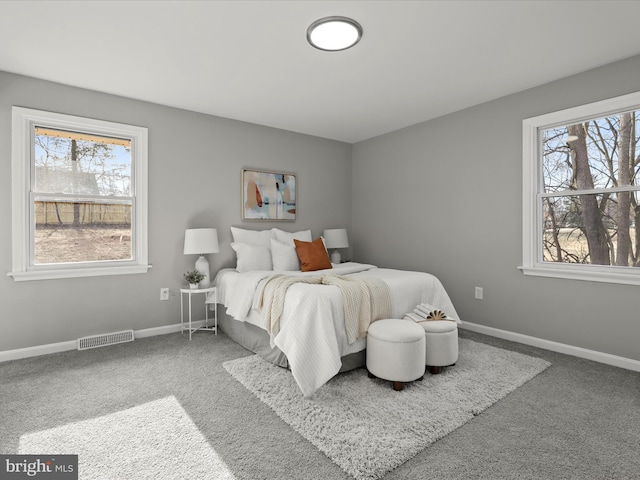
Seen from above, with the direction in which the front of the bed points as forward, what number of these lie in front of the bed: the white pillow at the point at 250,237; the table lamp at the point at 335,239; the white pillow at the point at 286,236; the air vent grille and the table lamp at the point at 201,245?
0

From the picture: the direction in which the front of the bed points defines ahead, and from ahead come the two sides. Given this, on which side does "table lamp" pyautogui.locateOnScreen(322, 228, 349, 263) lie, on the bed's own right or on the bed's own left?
on the bed's own left

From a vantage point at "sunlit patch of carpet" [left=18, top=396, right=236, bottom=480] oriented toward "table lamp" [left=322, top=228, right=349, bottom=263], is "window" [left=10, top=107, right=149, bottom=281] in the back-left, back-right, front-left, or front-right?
front-left

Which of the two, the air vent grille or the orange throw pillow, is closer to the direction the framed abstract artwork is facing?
the orange throw pillow

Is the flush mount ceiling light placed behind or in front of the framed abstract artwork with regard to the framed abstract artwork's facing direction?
in front

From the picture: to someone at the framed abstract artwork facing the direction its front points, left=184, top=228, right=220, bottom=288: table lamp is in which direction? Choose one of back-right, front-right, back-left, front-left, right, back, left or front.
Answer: right

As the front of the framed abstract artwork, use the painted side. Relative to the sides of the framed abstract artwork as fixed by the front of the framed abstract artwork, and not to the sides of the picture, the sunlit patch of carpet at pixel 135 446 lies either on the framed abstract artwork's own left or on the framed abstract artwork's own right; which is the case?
on the framed abstract artwork's own right

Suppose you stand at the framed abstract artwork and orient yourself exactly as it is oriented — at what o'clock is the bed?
The bed is roughly at 1 o'clock from the framed abstract artwork.

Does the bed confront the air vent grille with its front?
no

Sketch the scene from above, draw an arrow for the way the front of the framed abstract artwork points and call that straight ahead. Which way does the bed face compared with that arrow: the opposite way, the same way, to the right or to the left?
the same way

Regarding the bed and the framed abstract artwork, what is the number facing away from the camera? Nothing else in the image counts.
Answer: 0

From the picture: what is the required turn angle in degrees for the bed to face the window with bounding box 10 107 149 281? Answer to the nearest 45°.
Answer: approximately 135° to its right

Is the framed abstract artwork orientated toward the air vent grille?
no

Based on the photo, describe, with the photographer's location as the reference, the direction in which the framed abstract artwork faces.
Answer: facing the viewer and to the right of the viewer

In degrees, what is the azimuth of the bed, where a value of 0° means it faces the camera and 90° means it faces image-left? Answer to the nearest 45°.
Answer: approximately 315°

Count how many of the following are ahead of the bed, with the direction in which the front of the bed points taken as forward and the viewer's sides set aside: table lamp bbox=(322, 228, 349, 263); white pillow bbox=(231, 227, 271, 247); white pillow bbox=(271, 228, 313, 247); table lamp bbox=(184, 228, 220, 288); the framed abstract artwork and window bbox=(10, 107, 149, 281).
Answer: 0

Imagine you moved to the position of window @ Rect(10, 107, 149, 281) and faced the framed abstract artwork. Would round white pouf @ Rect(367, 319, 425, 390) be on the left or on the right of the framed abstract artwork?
right

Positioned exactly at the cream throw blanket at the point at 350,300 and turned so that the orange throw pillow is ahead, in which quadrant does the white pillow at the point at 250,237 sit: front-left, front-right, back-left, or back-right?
front-left
